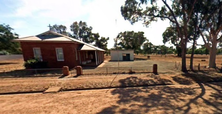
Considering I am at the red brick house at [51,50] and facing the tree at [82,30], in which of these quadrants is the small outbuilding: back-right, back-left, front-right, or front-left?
front-right

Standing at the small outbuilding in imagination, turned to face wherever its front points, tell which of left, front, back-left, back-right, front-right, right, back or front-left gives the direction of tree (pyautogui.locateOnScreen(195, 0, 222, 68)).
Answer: front-left

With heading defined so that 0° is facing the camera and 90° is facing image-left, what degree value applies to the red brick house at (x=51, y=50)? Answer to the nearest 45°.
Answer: approximately 315°

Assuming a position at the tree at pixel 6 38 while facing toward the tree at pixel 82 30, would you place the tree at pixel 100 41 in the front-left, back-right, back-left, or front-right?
front-right

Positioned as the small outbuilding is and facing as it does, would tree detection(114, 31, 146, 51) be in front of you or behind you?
behind

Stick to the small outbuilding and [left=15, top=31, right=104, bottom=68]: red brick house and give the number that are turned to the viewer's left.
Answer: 0

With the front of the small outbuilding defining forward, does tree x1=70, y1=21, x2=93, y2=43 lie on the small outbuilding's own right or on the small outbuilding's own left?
on the small outbuilding's own right

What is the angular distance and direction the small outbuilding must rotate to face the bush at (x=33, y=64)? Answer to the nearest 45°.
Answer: approximately 45° to its right

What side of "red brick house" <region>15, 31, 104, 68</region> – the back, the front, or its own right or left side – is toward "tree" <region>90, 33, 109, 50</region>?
back

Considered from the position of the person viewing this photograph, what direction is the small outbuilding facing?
facing the viewer

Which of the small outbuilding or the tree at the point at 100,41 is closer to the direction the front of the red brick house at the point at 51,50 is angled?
the small outbuilding

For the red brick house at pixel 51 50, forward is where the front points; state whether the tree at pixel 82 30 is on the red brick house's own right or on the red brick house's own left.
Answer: on the red brick house's own left
